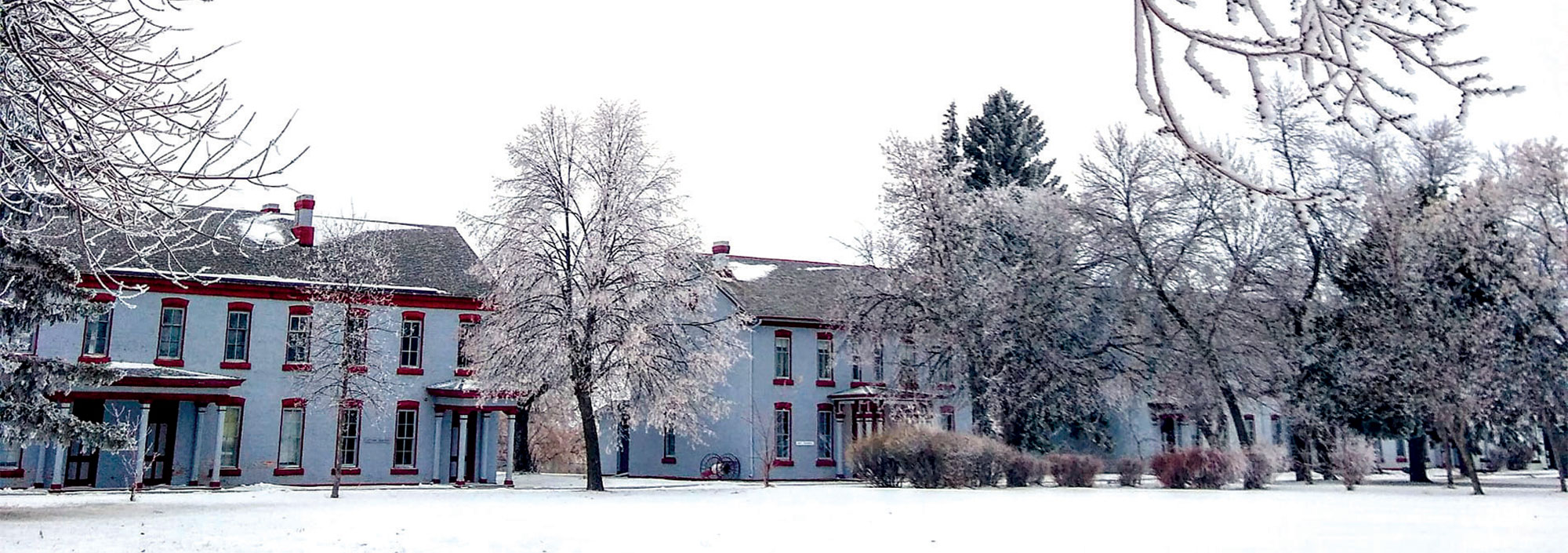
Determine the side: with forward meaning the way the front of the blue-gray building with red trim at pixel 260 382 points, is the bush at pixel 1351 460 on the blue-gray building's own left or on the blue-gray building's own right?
on the blue-gray building's own left

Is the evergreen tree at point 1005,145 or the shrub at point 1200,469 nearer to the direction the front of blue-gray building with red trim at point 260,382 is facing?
the shrub

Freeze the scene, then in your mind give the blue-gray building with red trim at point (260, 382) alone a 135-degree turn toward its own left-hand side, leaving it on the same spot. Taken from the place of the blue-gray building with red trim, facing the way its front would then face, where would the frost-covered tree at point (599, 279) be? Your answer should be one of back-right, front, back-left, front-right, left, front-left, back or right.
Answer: right

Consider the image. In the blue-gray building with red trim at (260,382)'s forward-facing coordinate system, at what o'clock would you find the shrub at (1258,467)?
The shrub is roughly at 10 o'clock from the blue-gray building with red trim.

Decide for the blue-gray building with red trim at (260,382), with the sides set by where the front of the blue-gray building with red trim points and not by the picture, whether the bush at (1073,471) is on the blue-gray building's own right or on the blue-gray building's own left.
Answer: on the blue-gray building's own left

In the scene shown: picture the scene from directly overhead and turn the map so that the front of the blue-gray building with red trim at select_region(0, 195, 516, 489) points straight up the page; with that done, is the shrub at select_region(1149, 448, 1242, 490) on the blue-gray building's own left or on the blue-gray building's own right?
on the blue-gray building's own left

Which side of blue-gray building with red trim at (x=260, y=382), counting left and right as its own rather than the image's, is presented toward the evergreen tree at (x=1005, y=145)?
left

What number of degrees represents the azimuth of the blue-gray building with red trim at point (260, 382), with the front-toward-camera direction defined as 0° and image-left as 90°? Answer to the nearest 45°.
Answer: approximately 0°

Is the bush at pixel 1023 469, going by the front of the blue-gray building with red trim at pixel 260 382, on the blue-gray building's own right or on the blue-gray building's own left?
on the blue-gray building's own left

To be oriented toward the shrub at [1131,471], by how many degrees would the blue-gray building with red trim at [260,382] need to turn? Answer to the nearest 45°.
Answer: approximately 45° to its left
